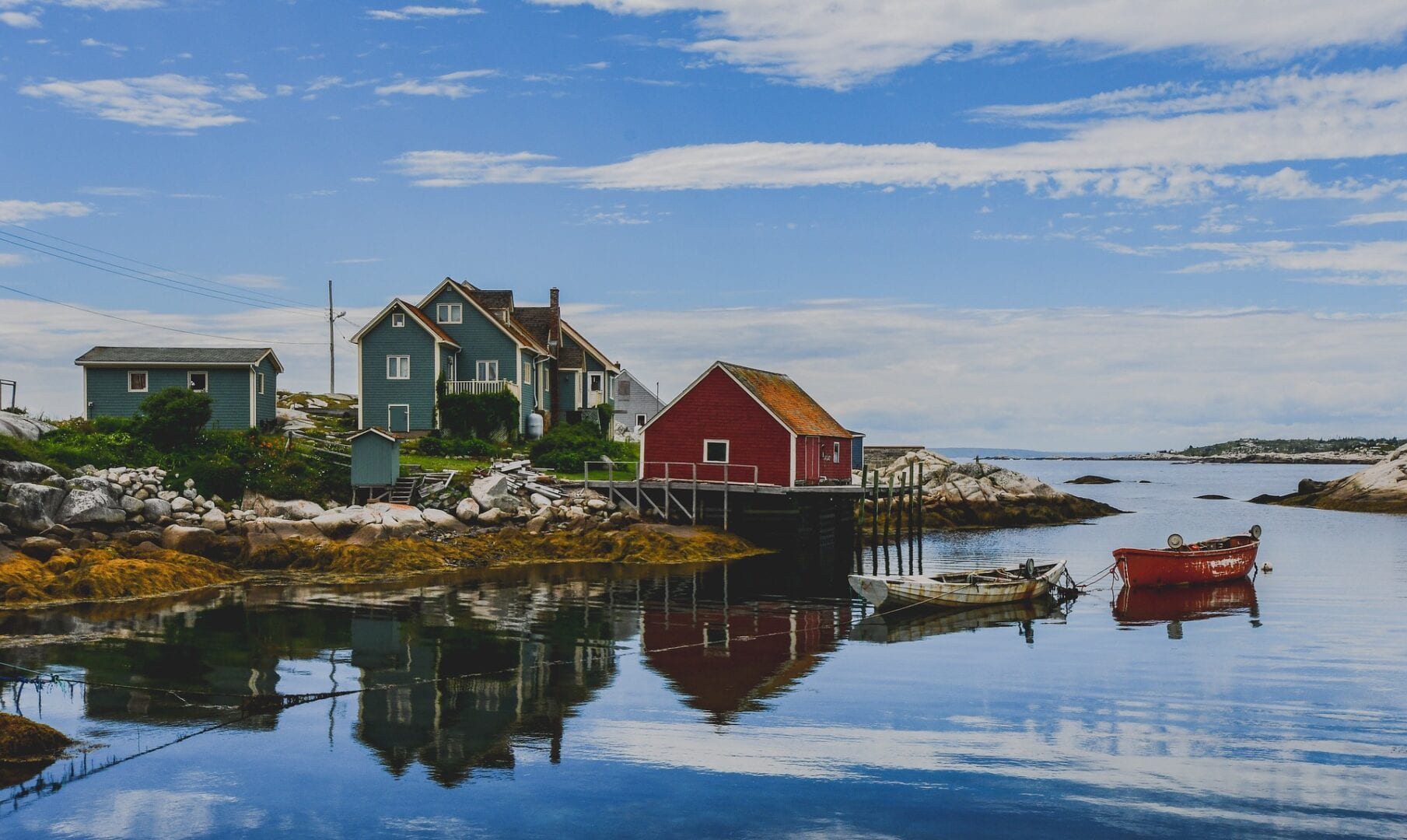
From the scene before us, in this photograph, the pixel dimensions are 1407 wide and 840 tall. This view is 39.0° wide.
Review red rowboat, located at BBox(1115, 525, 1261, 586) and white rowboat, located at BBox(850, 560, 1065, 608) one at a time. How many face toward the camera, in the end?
0

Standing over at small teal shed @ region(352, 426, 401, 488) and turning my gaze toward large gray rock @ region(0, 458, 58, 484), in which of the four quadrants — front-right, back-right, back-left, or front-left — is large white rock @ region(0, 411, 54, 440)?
front-right

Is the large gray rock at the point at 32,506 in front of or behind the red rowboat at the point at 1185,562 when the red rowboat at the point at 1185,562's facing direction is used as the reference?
in front
